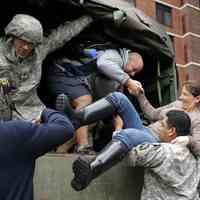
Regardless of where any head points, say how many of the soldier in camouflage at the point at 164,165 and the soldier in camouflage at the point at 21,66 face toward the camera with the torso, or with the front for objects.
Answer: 1

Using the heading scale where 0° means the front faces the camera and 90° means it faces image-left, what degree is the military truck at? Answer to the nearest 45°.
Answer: approximately 180°

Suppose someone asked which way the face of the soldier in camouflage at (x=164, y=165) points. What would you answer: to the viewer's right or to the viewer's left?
to the viewer's left

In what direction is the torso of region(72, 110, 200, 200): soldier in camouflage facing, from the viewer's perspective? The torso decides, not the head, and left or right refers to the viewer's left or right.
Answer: facing away from the viewer and to the left of the viewer

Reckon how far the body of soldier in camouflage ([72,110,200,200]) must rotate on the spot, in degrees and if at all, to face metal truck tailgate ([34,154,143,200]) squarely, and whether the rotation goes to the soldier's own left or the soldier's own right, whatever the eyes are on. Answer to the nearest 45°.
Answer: approximately 45° to the soldier's own left

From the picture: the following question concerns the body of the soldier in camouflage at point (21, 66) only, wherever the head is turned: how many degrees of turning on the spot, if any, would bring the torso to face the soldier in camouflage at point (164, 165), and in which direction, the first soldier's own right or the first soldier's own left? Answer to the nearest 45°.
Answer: approximately 45° to the first soldier's own left
